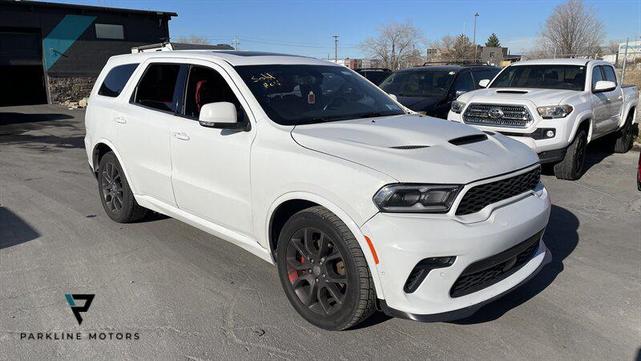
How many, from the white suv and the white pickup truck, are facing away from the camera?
0

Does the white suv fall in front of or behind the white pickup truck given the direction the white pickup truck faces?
in front

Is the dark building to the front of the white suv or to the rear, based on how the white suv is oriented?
to the rear

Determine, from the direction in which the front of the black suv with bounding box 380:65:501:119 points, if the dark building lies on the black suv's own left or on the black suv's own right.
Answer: on the black suv's own right

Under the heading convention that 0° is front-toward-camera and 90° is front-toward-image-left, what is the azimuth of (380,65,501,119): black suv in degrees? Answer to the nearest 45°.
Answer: approximately 45°

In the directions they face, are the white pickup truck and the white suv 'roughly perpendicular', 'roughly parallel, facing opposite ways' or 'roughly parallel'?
roughly perpendicular

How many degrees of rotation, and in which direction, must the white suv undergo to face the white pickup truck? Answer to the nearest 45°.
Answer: approximately 90° to its left

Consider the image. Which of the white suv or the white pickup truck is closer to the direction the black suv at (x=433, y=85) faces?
the white suv

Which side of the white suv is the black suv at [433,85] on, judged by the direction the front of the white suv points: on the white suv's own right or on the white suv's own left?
on the white suv's own left

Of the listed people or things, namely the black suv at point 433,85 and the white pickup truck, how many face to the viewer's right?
0

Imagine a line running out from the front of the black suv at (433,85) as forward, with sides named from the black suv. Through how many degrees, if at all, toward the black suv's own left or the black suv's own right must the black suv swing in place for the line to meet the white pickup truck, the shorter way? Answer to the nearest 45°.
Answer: approximately 90° to the black suv's own left

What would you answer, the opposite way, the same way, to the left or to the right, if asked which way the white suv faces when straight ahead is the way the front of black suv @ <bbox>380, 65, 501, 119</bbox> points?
to the left

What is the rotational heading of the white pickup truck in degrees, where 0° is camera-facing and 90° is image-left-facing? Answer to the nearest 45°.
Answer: approximately 45°

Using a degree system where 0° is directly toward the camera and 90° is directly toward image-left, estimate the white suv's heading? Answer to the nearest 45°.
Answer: approximately 315°
